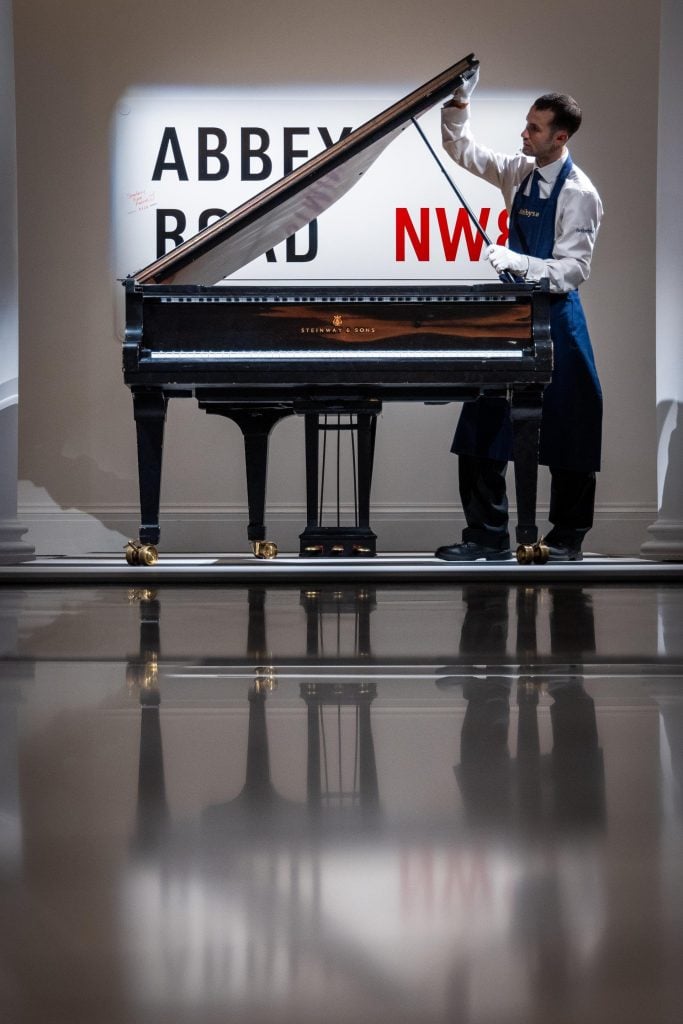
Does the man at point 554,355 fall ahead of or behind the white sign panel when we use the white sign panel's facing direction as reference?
ahead

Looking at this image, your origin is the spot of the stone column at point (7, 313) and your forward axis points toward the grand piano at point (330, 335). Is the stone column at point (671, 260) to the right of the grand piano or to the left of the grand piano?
left

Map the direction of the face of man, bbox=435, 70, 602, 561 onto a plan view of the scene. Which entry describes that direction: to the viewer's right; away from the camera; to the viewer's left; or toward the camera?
to the viewer's left

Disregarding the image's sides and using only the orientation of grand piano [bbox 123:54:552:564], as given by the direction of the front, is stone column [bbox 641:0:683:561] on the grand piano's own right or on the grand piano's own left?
on the grand piano's own left

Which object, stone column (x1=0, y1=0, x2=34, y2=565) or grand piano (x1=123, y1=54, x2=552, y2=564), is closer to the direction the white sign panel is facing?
the grand piano

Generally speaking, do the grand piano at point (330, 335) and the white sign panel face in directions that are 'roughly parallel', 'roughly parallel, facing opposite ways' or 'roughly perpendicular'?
roughly parallel

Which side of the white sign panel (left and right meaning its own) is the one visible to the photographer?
front

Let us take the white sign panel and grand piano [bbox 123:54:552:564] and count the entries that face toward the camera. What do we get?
2

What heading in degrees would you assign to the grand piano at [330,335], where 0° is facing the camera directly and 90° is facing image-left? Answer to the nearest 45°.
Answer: approximately 0°

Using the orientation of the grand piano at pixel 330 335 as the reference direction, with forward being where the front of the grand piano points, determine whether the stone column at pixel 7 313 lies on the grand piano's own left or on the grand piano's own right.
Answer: on the grand piano's own right

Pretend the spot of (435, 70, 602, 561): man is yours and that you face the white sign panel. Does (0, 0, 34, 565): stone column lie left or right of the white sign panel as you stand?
left

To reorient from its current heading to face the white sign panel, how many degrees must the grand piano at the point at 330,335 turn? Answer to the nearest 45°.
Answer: approximately 180°

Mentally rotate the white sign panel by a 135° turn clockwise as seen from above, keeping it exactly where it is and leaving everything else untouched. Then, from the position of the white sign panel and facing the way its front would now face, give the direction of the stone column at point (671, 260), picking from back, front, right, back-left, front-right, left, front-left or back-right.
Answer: back
